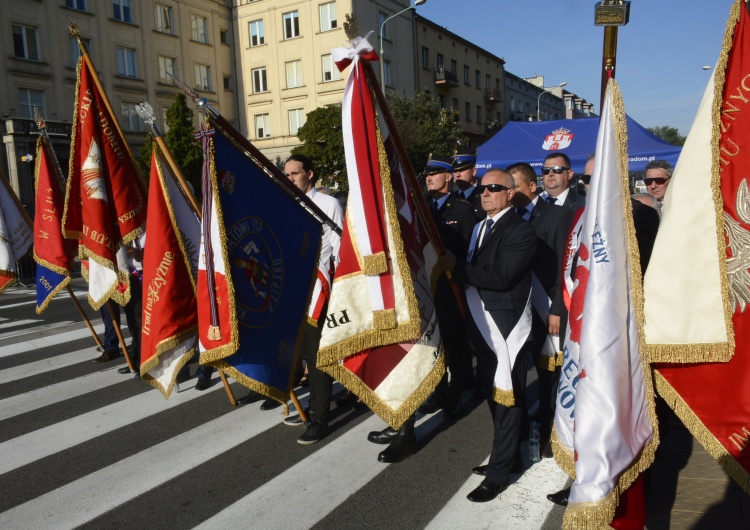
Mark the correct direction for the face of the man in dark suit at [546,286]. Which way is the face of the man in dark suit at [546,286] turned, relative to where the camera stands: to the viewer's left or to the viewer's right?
to the viewer's left

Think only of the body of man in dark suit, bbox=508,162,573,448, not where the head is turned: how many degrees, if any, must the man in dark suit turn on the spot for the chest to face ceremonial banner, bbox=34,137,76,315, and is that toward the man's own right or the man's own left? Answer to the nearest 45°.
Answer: approximately 45° to the man's own right

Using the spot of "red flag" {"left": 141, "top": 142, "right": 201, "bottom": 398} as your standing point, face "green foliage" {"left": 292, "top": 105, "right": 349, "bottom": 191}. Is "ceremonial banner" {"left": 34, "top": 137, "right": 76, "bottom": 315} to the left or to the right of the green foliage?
left

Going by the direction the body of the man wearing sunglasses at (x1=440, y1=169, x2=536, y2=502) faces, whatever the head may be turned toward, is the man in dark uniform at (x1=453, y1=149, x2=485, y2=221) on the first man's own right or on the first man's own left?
on the first man's own right

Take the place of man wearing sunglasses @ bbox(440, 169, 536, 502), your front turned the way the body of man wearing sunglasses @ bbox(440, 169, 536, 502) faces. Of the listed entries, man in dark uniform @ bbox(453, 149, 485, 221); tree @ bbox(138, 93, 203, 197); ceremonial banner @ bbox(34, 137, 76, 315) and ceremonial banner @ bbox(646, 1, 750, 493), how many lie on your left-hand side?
1

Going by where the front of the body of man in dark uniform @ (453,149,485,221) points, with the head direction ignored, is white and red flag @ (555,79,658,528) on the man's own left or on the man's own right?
on the man's own left

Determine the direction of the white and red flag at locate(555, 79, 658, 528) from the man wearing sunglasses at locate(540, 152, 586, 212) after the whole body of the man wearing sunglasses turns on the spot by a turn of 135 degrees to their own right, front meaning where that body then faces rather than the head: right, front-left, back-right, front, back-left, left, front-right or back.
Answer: back

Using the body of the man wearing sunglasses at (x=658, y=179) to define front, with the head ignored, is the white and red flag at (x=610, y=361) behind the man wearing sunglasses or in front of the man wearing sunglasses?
in front

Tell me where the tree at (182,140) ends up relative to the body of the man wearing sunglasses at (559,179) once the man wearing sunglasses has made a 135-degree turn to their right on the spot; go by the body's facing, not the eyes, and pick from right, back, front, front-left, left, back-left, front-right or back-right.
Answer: front-left

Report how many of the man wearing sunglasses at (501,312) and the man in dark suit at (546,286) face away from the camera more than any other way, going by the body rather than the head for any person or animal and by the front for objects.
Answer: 0

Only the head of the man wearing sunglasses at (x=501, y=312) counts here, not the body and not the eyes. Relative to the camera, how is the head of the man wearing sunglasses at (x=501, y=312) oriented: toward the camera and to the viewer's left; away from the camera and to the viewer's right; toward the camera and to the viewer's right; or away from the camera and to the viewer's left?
toward the camera and to the viewer's left

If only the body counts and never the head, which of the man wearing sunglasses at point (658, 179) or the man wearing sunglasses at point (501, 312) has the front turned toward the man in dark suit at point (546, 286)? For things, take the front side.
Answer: the man wearing sunglasses at point (658, 179)

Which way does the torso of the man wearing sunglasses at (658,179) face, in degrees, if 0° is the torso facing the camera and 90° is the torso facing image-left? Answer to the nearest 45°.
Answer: approximately 45°

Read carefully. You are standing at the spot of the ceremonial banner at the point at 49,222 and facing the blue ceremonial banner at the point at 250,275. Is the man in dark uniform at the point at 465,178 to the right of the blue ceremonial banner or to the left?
left

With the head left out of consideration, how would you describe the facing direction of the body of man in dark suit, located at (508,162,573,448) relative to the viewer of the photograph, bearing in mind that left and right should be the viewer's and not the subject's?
facing the viewer and to the left of the viewer

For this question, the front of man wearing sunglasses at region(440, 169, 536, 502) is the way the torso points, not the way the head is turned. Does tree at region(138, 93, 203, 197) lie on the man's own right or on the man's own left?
on the man's own right

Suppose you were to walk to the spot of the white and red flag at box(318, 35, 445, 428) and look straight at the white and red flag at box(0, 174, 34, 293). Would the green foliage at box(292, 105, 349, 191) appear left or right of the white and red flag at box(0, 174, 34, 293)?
right

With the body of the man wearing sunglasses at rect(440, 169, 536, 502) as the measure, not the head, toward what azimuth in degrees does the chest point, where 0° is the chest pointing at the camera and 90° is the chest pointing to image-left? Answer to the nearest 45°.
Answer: approximately 45°

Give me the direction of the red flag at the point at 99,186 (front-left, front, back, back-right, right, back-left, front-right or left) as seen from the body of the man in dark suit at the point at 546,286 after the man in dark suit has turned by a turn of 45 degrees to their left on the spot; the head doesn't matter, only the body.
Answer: right

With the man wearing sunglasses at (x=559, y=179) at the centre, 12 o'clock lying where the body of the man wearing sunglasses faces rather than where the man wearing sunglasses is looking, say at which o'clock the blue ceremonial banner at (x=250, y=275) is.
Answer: The blue ceremonial banner is roughly at 12 o'clock from the man wearing sunglasses.
